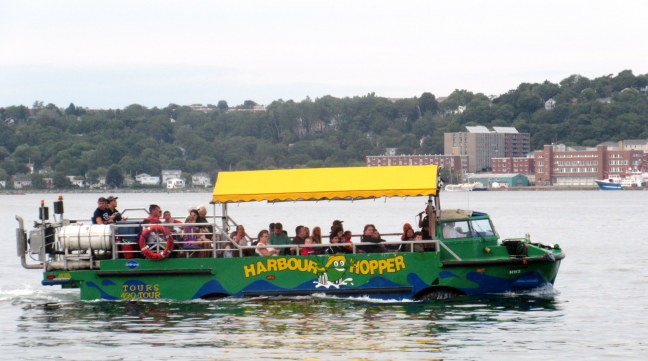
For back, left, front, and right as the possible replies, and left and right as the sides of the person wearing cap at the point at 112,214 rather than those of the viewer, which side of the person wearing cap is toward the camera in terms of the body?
right

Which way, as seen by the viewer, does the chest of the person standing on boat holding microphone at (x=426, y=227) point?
to the viewer's left

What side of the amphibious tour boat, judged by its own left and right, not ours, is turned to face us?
right

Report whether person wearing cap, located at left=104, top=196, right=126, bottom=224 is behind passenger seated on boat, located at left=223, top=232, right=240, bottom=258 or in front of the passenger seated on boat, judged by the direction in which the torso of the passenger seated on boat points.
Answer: behind

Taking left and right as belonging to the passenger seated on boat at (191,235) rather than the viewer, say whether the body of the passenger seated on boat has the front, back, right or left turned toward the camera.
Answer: right

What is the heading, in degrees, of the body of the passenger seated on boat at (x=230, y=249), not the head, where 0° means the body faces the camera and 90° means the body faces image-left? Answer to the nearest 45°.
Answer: approximately 270°
